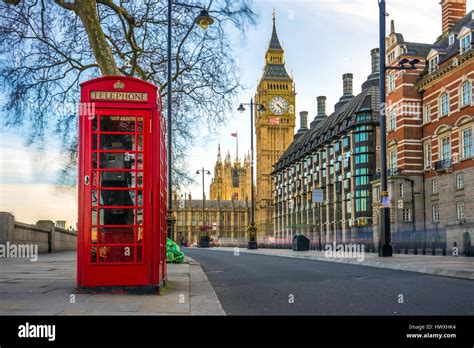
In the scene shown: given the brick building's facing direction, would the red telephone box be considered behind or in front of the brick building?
in front

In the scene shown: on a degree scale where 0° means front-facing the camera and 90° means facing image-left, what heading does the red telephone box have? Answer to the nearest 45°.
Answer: approximately 0°

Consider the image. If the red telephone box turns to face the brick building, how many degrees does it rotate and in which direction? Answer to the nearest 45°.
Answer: approximately 135° to its left

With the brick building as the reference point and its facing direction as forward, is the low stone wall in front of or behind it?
in front

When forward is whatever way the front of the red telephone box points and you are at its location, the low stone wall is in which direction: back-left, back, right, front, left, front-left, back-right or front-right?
back
